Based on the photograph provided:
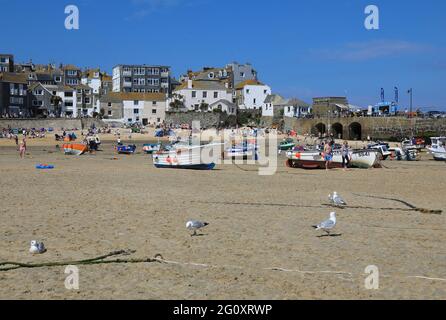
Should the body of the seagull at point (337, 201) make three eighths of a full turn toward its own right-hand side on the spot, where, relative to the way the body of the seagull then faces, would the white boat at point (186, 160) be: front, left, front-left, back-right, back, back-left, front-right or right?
left

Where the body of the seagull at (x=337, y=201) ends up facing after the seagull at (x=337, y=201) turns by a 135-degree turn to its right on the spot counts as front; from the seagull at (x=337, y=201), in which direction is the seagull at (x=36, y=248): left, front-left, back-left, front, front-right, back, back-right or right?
back

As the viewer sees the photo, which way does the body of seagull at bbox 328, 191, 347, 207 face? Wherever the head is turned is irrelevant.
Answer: to the viewer's left

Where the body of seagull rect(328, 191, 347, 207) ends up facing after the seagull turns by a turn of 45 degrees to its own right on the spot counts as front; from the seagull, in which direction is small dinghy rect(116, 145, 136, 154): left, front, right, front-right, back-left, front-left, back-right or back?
front

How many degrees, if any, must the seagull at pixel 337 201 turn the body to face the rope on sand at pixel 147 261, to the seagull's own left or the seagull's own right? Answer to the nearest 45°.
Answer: approximately 45° to the seagull's own left

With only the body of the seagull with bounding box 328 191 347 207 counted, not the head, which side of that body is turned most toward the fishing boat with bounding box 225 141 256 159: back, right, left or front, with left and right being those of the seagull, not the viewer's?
right

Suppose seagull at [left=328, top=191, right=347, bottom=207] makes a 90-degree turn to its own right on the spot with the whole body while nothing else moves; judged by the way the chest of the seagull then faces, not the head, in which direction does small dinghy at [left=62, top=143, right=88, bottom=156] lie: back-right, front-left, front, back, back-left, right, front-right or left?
front-left
